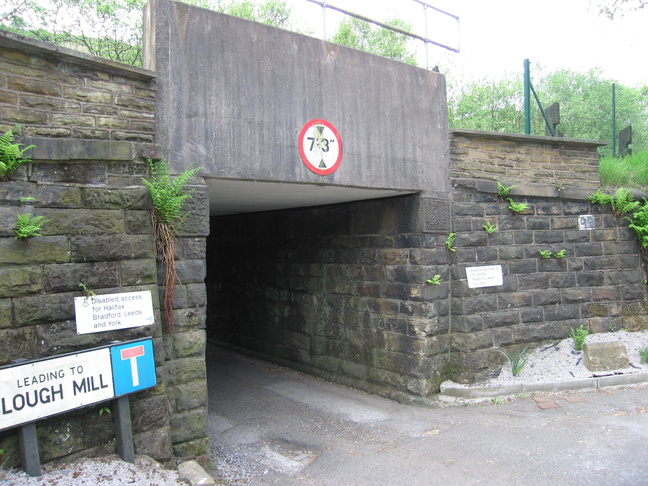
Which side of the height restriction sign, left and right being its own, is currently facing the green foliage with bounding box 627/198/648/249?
left

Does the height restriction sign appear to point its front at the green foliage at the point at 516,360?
no

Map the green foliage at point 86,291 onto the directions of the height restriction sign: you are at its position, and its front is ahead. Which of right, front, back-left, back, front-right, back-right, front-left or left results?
right

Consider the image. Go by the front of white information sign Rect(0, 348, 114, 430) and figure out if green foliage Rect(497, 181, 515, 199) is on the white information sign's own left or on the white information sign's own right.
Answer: on the white information sign's own left

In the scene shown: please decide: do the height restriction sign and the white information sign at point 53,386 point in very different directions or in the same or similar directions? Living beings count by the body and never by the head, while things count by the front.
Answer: same or similar directions

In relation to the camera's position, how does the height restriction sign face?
facing the viewer and to the right of the viewer

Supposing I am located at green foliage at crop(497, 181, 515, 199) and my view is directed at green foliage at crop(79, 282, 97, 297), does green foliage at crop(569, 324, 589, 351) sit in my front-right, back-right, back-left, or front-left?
back-left

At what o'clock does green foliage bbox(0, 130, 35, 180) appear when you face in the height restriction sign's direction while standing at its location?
The green foliage is roughly at 3 o'clock from the height restriction sign.

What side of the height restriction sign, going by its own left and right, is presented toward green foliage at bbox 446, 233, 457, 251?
left

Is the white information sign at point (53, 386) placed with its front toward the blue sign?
no

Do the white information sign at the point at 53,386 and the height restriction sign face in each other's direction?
no

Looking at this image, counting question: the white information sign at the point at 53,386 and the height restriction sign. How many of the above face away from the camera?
0

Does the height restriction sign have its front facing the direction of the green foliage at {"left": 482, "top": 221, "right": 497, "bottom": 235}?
no

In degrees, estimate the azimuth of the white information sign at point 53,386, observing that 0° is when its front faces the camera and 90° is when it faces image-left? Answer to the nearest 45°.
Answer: approximately 315°
